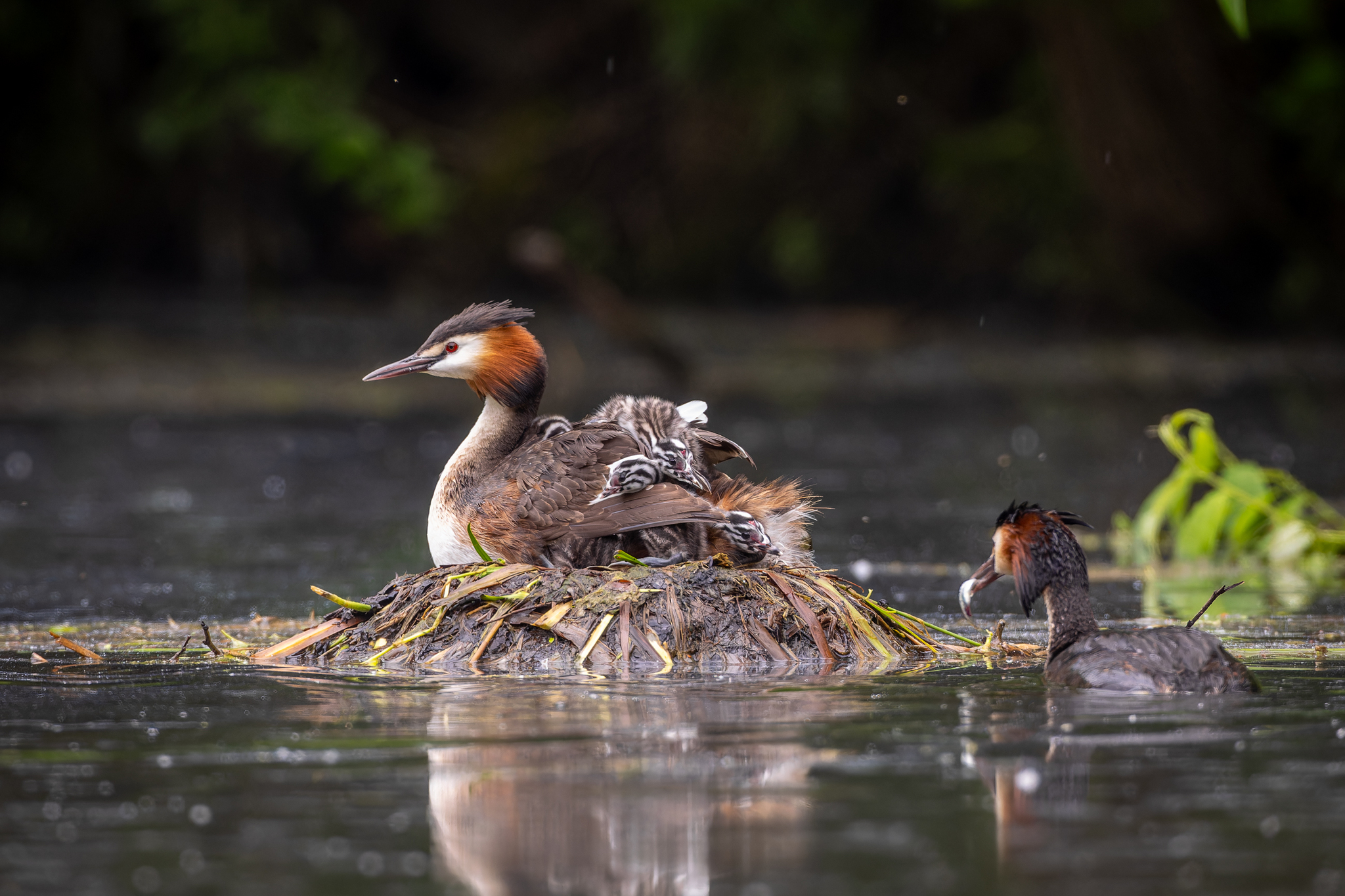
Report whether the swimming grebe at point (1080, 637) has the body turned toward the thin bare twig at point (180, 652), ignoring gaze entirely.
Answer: yes

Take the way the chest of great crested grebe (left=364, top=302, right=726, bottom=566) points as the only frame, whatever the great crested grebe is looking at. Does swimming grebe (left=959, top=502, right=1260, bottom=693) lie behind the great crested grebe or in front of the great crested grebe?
behind

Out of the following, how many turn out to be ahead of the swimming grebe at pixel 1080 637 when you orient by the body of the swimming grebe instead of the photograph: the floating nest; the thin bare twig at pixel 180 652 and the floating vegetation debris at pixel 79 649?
3

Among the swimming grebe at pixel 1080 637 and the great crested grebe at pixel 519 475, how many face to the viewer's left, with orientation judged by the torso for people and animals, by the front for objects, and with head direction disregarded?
2

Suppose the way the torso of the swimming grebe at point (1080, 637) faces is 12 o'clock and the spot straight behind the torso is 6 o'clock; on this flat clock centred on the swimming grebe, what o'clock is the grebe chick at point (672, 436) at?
The grebe chick is roughly at 1 o'clock from the swimming grebe.

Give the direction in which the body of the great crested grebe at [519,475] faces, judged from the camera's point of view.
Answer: to the viewer's left

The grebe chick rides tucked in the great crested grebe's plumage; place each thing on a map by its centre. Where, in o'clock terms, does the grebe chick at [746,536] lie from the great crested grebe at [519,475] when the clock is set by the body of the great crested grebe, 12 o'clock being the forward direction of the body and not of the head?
The grebe chick is roughly at 6 o'clock from the great crested grebe.

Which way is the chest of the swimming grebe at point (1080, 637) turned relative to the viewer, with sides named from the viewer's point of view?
facing to the left of the viewer

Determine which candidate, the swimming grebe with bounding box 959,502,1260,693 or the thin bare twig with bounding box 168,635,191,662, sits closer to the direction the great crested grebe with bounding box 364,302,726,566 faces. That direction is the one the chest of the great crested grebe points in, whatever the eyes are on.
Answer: the thin bare twig

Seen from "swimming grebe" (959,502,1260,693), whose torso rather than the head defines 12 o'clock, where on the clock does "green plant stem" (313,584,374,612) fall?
The green plant stem is roughly at 12 o'clock from the swimming grebe.
